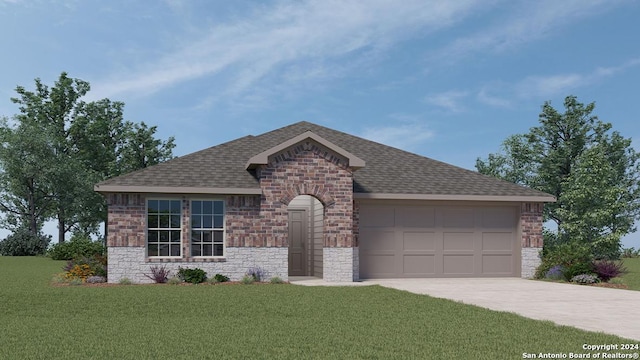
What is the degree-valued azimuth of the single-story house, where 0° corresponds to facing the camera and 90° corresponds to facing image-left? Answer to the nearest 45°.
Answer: approximately 0°

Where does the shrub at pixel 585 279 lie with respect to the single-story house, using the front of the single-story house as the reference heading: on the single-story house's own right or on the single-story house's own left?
on the single-story house's own left

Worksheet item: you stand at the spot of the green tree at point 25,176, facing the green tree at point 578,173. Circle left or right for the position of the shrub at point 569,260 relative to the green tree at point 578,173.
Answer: right

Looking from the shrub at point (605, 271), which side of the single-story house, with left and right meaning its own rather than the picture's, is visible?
left

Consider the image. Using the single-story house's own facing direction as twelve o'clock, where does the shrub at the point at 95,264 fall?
The shrub is roughly at 3 o'clock from the single-story house.

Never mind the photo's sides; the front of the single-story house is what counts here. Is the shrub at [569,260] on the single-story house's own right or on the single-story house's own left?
on the single-story house's own left

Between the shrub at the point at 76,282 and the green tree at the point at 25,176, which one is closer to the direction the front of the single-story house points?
the shrub

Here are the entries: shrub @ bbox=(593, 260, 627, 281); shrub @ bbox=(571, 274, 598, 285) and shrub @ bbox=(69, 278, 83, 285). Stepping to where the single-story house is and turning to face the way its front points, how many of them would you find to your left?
2

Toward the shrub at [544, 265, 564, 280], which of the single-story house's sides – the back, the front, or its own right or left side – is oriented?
left

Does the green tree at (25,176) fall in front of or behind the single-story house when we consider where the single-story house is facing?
behind
